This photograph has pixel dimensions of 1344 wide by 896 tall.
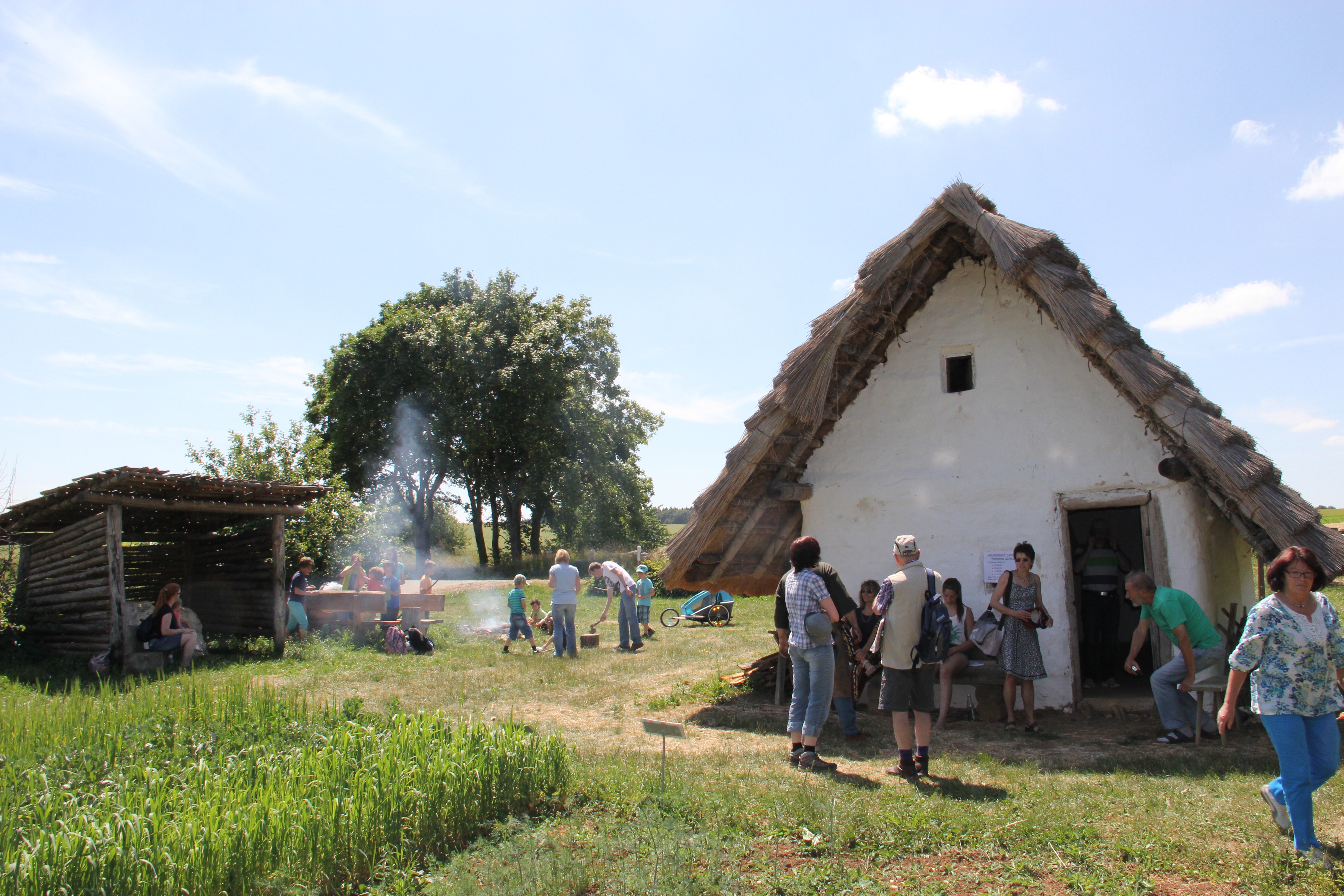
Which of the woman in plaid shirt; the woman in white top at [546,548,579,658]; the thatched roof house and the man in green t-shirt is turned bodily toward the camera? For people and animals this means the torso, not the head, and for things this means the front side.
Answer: the thatched roof house

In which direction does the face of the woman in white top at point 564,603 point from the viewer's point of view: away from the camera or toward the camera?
away from the camera

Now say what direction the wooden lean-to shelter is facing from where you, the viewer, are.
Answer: facing the viewer and to the right of the viewer

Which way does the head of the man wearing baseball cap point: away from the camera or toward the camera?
away from the camera

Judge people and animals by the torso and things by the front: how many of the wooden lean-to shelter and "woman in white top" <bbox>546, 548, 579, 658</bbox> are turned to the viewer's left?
0

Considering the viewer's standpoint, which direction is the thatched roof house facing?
facing the viewer

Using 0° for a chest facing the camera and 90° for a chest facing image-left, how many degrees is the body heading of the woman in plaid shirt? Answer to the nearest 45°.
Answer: approximately 225°

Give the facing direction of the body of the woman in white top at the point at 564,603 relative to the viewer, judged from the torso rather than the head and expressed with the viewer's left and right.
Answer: facing away from the viewer

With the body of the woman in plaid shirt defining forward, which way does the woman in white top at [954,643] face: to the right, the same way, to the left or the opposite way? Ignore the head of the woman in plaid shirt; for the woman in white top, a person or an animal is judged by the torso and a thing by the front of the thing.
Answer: the opposite way

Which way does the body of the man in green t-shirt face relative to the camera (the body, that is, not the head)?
to the viewer's left

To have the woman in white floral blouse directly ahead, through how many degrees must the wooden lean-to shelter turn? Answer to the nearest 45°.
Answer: approximately 45° to its right

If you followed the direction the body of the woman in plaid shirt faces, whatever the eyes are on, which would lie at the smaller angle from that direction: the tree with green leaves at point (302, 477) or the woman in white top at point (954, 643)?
the woman in white top
